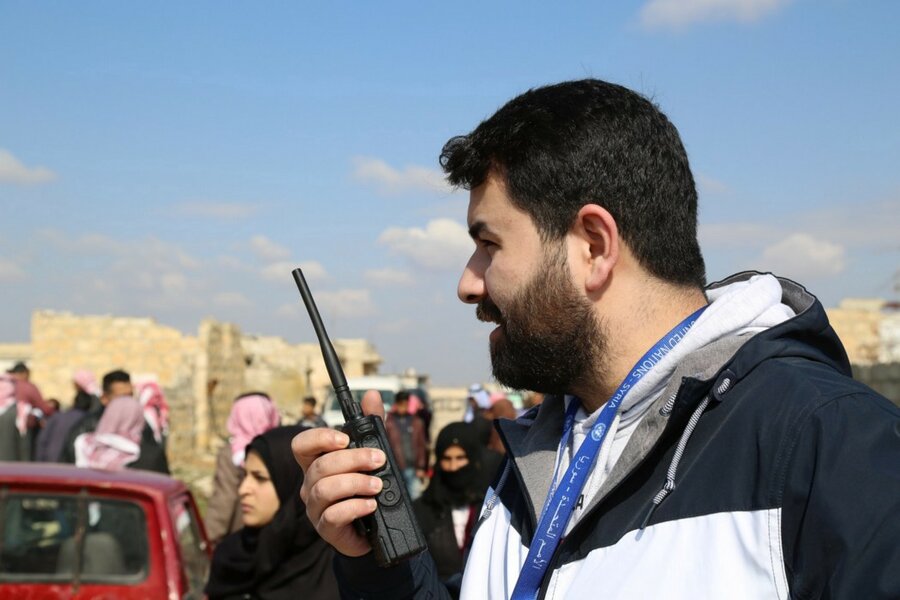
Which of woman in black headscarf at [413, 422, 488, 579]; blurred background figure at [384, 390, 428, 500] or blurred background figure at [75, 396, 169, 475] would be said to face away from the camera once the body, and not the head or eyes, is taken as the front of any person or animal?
blurred background figure at [75, 396, 169, 475]

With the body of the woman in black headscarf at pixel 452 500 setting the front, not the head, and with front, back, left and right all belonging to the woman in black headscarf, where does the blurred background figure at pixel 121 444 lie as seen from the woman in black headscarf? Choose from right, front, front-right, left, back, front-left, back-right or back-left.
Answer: back-right

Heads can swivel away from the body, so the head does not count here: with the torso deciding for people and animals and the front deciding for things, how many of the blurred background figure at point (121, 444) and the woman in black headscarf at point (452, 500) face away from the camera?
1

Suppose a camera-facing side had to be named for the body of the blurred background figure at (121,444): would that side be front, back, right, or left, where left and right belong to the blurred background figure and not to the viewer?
back

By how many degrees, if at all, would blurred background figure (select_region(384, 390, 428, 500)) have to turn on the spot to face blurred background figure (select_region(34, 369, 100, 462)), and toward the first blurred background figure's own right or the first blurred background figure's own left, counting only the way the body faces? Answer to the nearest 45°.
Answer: approximately 45° to the first blurred background figure's own right

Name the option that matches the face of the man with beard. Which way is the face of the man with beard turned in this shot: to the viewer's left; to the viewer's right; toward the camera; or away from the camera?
to the viewer's left

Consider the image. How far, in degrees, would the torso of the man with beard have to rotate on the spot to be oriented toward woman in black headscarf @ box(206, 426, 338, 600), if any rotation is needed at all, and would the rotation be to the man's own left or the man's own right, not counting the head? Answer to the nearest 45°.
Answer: approximately 90° to the man's own right

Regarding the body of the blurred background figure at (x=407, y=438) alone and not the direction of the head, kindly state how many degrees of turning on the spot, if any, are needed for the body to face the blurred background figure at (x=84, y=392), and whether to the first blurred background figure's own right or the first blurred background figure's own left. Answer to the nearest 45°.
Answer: approximately 90° to the first blurred background figure's own right

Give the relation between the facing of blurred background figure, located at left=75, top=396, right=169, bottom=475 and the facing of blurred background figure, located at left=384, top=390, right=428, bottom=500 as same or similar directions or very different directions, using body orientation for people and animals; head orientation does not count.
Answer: very different directions

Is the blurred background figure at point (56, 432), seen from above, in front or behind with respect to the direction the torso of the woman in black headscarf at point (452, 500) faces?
behind

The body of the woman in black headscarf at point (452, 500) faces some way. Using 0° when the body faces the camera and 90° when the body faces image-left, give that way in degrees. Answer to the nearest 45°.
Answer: approximately 0°
